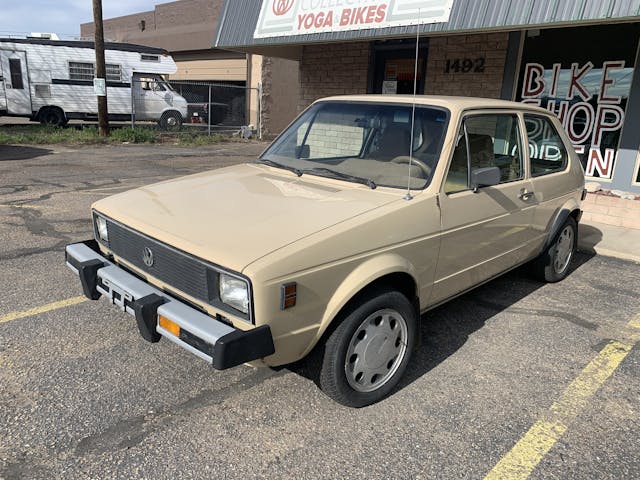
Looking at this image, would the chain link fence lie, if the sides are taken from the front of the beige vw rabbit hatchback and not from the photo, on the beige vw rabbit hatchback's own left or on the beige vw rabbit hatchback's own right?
on the beige vw rabbit hatchback's own right

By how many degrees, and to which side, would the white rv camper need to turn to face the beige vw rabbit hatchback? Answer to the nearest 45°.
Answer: approximately 90° to its right

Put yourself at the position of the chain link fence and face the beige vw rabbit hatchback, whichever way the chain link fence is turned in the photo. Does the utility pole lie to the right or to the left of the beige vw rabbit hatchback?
right

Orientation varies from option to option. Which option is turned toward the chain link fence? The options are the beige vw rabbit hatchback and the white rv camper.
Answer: the white rv camper

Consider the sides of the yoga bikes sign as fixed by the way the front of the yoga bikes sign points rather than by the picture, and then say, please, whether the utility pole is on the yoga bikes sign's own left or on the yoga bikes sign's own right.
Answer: on the yoga bikes sign's own right

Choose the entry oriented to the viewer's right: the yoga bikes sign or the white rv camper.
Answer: the white rv camper

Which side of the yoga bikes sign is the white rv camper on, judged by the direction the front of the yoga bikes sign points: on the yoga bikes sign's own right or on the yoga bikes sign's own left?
on the yoga bikes sign's own right

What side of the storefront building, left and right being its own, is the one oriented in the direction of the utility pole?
right

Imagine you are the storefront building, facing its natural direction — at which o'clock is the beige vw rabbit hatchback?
The beige vw rabbit hatchback is roughly at 11 o'clock from the storefront building.

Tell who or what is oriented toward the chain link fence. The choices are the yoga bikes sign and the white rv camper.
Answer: the white rv camper

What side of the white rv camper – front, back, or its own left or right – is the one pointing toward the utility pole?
right

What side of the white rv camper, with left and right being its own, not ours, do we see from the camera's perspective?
right
